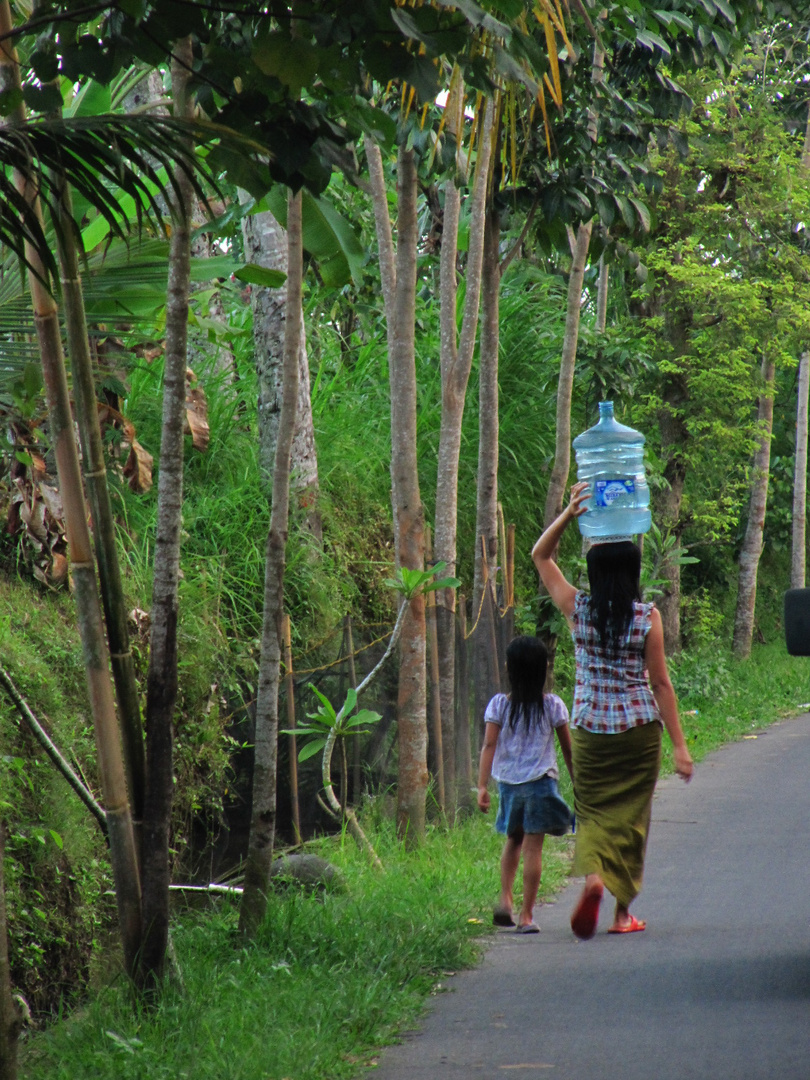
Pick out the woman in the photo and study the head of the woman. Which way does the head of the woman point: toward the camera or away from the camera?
away from the camera

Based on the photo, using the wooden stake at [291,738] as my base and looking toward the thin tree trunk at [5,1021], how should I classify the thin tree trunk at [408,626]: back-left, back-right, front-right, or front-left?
back-left

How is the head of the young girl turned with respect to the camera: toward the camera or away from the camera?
away from the camera

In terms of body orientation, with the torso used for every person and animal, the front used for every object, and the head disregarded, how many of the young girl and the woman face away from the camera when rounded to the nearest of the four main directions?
2

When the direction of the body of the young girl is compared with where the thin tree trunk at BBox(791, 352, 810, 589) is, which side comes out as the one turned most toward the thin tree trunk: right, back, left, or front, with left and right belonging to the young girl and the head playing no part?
front

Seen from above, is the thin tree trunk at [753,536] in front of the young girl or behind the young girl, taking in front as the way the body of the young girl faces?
in front

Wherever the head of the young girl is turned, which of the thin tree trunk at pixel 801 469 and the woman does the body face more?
the thin tree trunk

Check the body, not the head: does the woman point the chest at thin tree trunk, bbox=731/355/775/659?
yes

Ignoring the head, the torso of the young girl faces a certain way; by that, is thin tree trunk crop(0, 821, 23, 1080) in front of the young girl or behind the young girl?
behind

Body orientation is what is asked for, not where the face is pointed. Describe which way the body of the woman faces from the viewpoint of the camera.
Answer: away from the camera

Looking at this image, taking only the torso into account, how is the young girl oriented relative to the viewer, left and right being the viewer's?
facing away from the viewer

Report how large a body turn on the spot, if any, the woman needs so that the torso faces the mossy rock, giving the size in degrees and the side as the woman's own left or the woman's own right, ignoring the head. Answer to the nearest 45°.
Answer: approximately 45° to the woman's own left
